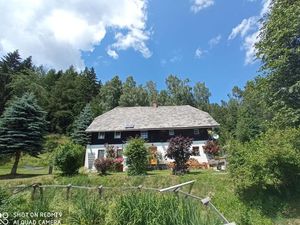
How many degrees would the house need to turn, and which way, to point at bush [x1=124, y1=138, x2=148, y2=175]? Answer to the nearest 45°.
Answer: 0° — it already faces it

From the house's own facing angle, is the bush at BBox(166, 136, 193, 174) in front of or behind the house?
in front

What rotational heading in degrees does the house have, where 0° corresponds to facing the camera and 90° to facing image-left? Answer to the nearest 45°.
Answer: approximately 0°

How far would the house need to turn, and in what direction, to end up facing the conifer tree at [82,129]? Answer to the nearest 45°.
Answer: approximately 135° to its right

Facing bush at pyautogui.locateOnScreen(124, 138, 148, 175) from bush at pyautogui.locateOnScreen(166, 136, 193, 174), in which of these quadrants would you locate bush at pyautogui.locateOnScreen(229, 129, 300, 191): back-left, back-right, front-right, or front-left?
back-left

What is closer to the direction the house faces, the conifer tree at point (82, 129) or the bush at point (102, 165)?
the bush
